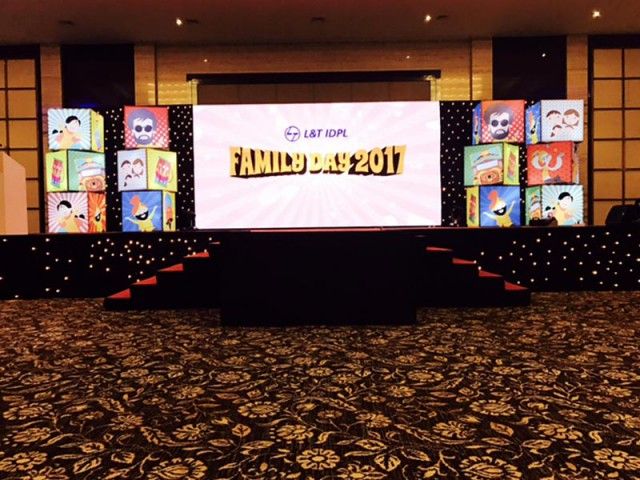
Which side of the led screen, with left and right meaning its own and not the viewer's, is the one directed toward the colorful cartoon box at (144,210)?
right

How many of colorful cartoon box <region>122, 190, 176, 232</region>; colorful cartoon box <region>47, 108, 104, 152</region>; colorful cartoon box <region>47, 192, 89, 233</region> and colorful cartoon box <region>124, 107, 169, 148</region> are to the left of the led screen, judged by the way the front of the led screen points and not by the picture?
0

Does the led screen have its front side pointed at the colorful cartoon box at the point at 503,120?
no

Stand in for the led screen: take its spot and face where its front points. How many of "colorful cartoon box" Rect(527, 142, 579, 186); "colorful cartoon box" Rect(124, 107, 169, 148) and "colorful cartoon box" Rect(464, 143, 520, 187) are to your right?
1

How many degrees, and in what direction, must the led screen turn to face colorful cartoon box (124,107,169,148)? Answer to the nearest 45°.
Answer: approximately 90° to its right

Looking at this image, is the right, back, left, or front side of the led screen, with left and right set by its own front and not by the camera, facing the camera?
front

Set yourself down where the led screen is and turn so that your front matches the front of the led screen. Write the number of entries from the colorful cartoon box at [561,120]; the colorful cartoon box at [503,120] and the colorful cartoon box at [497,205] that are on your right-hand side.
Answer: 0

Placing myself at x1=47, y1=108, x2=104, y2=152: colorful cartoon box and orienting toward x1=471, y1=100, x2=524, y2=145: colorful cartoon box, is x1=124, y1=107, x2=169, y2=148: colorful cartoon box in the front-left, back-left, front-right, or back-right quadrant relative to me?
front-left

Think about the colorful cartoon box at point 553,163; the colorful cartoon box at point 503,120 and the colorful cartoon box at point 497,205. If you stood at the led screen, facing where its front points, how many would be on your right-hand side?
0

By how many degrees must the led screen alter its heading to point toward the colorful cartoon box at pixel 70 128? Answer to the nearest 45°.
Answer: approximately 90° to its right

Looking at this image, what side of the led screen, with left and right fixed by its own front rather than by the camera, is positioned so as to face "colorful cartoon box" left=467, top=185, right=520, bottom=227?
left

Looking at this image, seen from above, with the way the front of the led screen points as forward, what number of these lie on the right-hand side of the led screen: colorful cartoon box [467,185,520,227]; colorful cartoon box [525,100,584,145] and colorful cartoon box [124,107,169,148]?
1

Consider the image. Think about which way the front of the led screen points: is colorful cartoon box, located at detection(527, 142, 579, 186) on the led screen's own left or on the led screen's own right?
on the led screen's own left

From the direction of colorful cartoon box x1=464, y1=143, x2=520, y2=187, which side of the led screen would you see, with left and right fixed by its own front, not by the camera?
left
